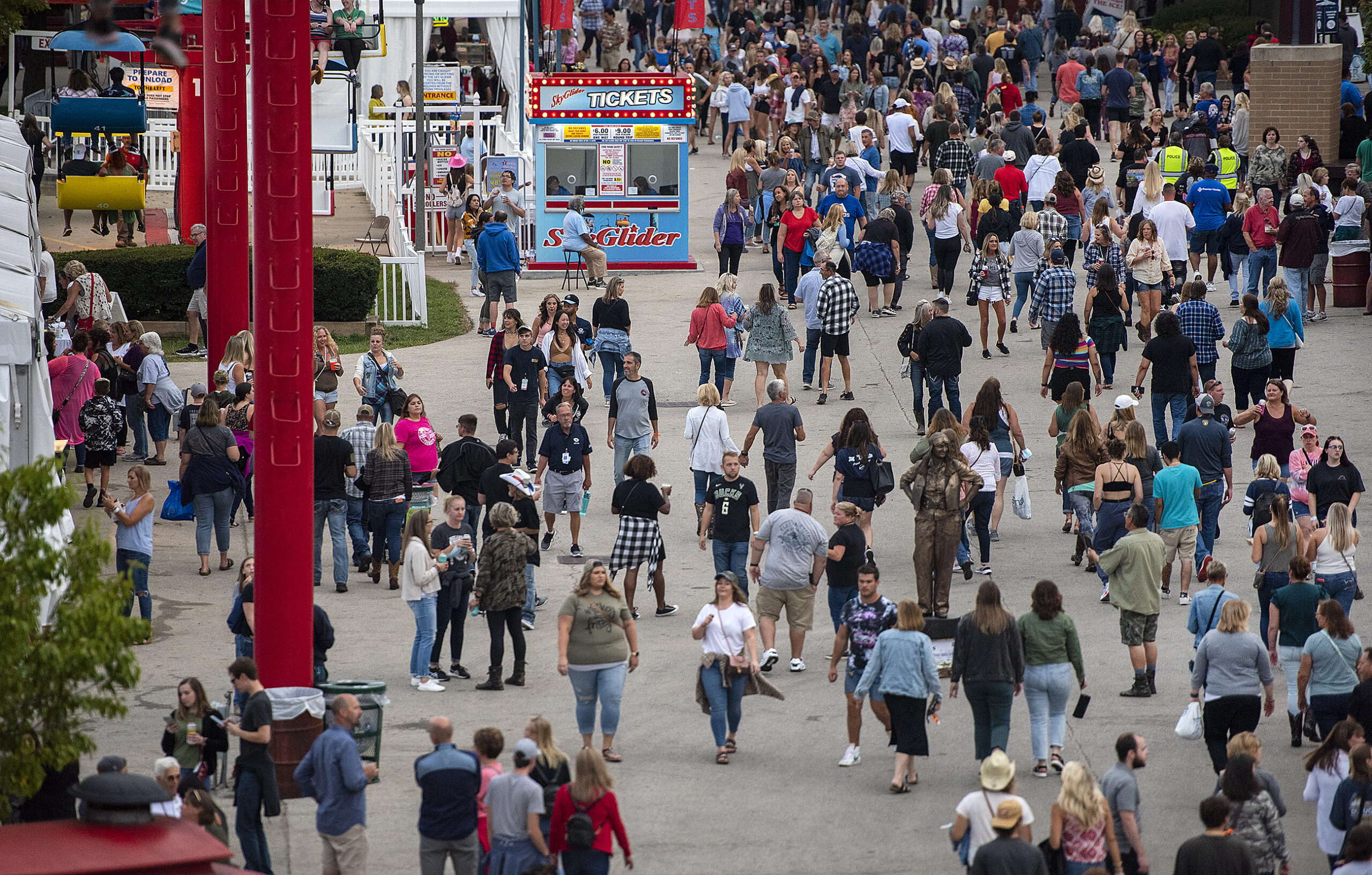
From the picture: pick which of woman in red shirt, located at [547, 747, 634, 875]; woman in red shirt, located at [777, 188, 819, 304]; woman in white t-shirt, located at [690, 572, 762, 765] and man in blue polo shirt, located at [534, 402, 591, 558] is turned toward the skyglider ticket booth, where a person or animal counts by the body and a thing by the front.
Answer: woman in red shirt, located at [547, 747, 634, 875]

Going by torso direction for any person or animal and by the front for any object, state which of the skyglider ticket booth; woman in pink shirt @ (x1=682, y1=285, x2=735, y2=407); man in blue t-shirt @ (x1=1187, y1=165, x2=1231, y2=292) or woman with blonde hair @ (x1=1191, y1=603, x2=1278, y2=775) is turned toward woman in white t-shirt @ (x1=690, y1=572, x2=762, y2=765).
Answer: the skyglider ticket booth

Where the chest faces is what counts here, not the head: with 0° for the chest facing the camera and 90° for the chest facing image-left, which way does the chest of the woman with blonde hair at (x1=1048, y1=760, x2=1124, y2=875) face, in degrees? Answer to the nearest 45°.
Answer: approximately 180°

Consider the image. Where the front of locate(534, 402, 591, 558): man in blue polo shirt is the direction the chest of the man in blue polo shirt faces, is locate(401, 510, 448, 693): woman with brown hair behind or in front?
in front

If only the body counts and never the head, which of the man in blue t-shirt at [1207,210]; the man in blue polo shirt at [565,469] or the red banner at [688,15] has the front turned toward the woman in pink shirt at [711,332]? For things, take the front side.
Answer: the red banner

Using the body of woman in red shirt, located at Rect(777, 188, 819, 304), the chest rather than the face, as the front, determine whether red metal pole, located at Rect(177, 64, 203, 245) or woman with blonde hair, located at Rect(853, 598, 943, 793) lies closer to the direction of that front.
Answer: the woman with blonde hair

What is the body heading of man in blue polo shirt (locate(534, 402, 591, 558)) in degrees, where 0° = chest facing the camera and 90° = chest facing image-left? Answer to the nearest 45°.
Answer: approximately 0°

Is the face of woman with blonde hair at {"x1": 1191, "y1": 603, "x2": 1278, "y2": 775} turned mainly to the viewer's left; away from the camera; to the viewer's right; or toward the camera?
away from the camera

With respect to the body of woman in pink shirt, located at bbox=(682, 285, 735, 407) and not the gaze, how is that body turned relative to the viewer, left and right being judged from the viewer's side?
facing away from the viewer

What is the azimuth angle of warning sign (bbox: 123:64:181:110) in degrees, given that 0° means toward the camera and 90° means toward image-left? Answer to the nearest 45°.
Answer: approximately 0°

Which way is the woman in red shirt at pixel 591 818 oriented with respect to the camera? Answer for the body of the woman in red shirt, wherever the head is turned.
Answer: away from the camera
